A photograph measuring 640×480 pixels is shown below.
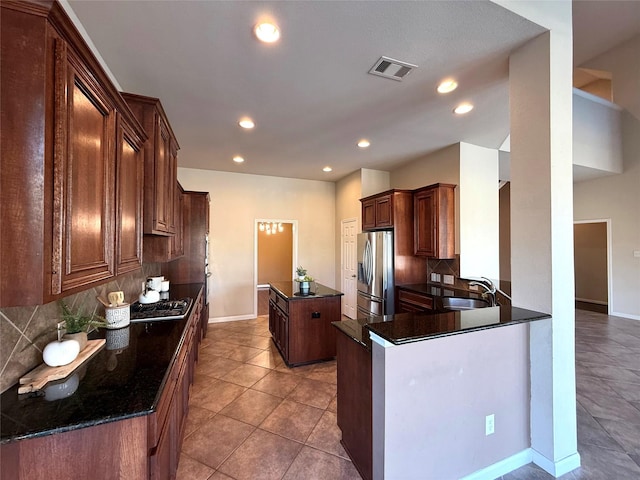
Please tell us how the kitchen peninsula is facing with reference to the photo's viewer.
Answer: facing away from the viewer

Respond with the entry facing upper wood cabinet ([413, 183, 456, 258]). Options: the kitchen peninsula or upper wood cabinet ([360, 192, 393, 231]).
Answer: the kitchen peninsula

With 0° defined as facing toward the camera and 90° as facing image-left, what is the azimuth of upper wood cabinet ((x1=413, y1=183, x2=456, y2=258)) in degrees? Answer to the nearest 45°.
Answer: approximately 45°

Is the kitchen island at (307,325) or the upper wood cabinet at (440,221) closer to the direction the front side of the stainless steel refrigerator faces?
the kitchen island

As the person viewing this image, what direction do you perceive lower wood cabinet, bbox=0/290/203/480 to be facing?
facing to the right of the viewer

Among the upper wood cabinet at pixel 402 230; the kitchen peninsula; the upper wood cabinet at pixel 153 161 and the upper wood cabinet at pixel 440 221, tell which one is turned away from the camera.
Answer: the kitchen peninsula

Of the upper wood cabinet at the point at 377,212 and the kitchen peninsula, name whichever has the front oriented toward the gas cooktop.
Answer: the upper wood cabinet

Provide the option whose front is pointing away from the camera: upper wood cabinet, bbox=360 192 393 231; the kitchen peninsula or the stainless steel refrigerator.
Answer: the kitchen peninsula

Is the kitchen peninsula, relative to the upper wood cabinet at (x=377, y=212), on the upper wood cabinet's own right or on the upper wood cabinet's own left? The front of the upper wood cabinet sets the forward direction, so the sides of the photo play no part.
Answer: on the upper wood cabinet's own left

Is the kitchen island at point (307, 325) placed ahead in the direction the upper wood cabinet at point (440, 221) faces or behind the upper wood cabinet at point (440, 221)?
ahead

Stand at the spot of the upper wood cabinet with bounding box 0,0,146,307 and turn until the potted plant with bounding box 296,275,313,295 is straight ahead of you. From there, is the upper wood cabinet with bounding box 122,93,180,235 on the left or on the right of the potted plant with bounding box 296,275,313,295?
left
